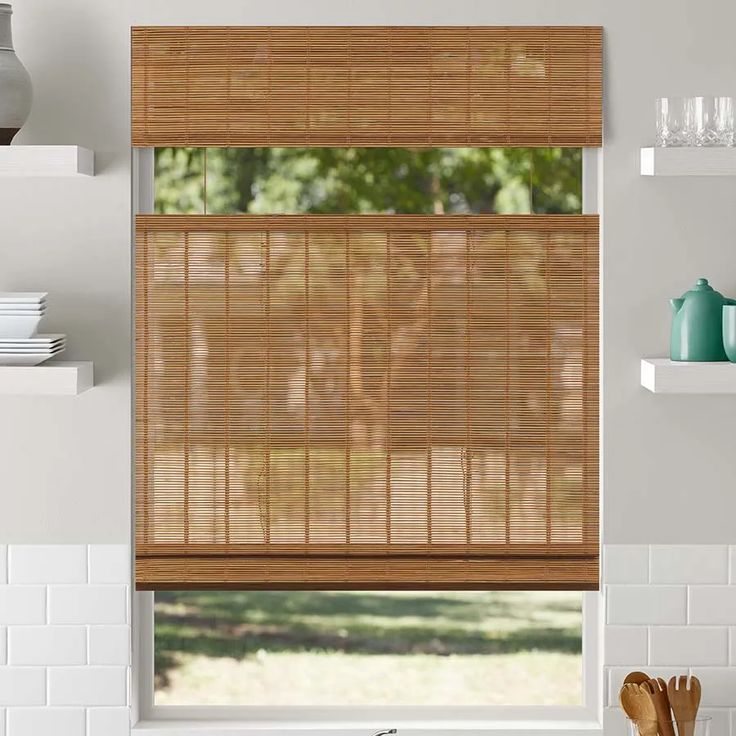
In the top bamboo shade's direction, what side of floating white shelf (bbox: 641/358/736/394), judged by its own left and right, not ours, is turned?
right

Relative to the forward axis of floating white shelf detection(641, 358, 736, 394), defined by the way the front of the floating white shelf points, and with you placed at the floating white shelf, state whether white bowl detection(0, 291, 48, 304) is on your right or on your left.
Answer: on your right

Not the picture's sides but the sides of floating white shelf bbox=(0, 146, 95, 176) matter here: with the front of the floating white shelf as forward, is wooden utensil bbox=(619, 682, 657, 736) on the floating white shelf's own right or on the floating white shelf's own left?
on the floating white shelf's own left

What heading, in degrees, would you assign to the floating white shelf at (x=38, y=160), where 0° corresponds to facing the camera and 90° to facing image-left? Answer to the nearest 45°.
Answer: approximately 0°

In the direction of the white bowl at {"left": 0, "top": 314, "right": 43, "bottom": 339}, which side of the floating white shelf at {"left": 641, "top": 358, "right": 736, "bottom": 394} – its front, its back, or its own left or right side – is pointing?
right

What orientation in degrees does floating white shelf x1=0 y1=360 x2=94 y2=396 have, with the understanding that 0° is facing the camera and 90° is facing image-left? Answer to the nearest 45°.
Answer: approximately 0°
